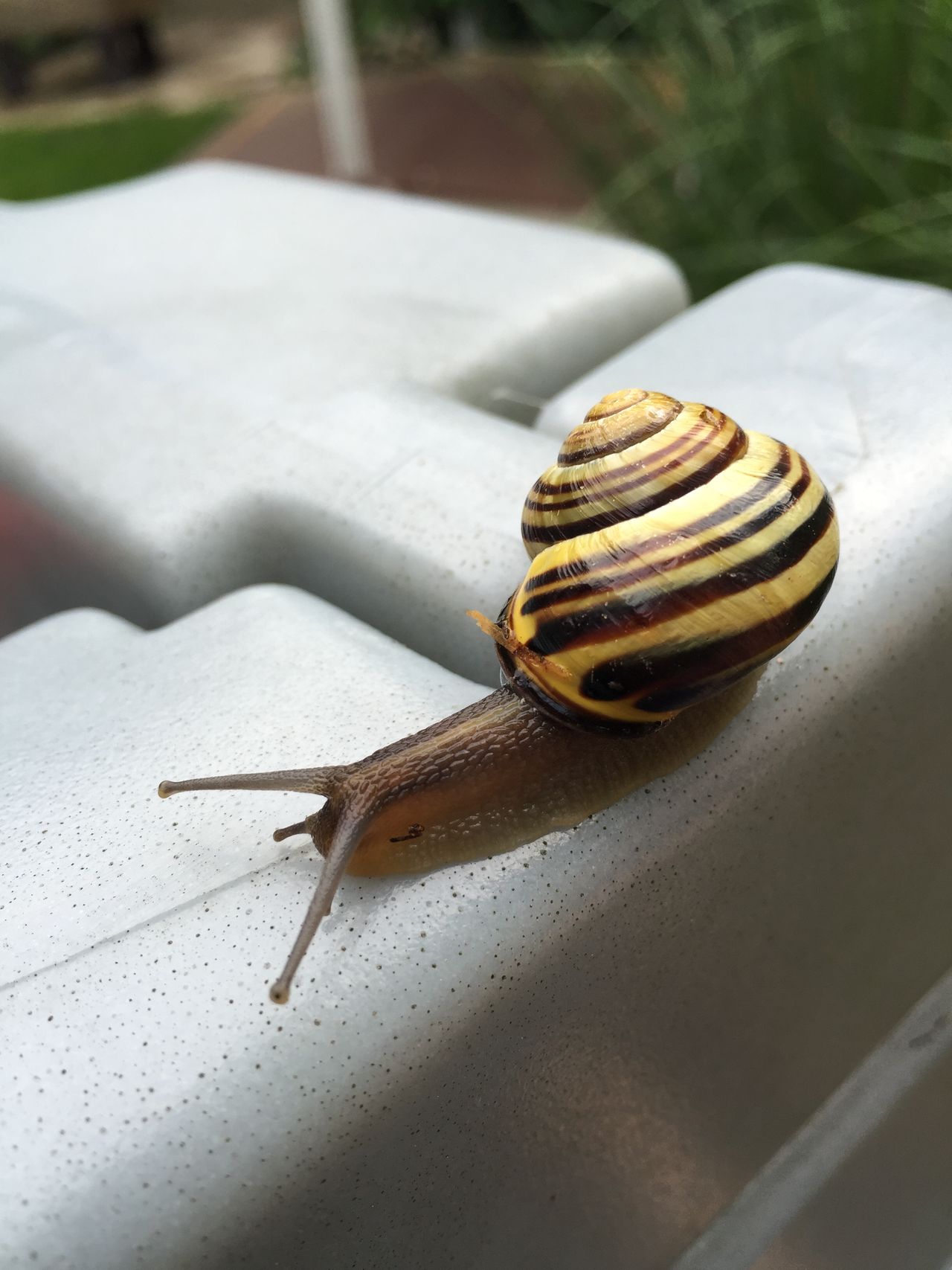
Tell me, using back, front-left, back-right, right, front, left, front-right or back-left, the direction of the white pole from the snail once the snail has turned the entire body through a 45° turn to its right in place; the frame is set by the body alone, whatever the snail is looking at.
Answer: right

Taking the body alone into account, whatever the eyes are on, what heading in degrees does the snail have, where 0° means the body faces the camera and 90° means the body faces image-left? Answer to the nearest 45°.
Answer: approximately 45°
